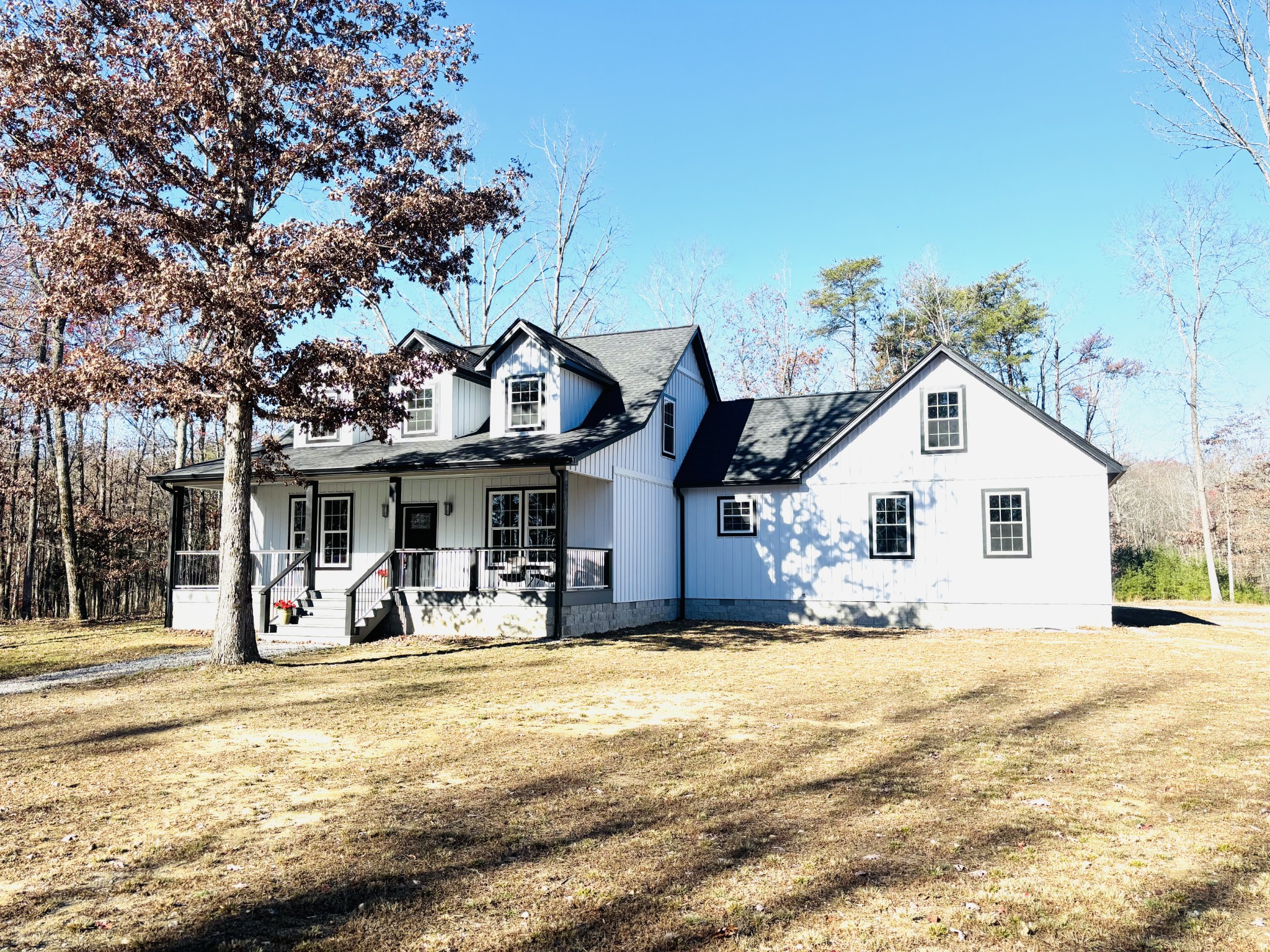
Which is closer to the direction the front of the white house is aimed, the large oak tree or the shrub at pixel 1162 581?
the large oak tree

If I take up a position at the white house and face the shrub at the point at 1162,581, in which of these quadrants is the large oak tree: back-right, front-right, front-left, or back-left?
back-right

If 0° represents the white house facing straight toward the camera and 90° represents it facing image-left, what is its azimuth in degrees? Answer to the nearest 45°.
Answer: approximately 45°
